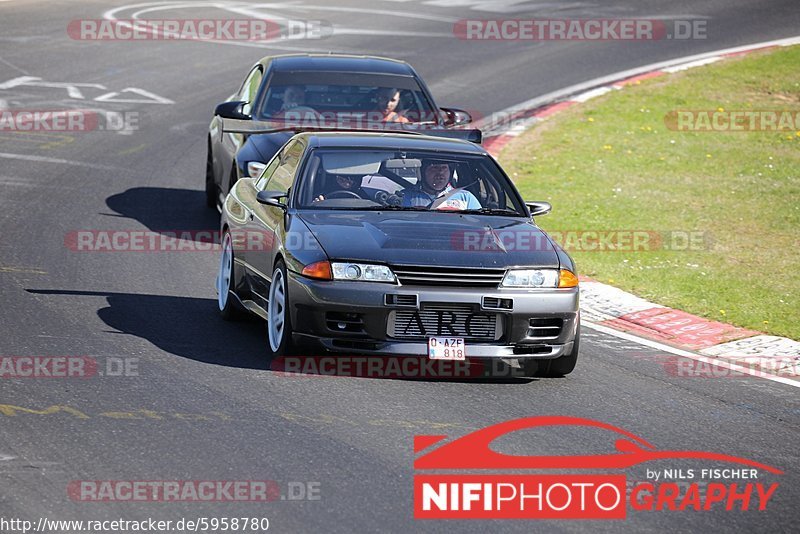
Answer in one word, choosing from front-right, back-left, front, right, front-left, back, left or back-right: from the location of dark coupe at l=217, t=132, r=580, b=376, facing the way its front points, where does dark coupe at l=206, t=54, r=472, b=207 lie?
back

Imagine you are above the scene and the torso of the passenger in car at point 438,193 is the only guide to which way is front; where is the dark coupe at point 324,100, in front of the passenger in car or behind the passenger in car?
behind

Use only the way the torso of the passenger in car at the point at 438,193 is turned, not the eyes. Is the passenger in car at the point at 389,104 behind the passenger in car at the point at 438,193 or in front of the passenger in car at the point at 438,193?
behind

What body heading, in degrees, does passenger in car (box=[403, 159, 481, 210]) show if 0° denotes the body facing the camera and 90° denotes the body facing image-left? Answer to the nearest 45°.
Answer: approximately 0°

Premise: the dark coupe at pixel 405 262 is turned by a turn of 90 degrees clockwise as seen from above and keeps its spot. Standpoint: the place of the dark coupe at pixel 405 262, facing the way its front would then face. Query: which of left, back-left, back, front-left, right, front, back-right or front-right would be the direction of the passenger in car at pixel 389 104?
right

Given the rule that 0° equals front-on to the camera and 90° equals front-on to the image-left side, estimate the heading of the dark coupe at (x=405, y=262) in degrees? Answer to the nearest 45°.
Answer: approximately 0°
